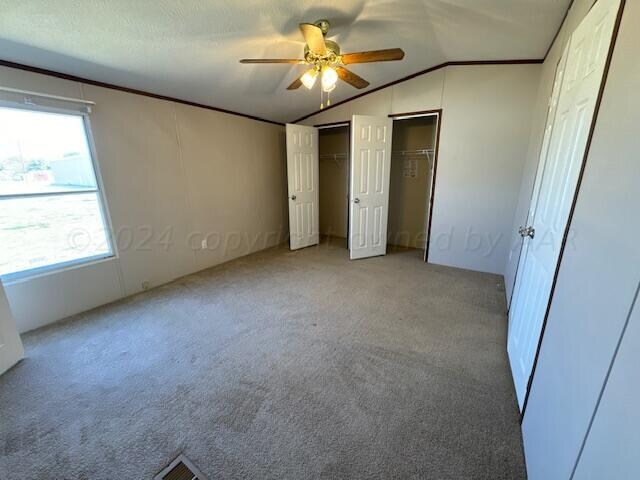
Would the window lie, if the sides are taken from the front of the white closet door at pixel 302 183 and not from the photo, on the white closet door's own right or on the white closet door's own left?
on the white closet door's own right

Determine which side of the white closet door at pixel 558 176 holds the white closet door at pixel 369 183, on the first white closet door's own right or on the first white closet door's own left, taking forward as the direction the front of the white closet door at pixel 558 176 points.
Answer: on the first white closet door's own right

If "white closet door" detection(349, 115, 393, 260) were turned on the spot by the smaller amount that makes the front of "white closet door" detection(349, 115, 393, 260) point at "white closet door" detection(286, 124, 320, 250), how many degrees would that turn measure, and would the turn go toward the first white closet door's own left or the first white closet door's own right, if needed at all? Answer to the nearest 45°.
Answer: approximately 135° to the first white closet door's own right

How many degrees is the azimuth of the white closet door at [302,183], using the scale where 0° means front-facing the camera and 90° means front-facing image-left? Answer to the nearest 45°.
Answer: approximately 315°

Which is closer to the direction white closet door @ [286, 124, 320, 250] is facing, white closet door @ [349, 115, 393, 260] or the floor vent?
the white closet door

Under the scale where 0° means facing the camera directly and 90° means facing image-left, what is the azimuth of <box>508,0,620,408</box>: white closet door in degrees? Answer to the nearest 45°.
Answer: approximately 45°

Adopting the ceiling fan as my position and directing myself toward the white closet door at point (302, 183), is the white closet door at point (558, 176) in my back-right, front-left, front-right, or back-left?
back-right

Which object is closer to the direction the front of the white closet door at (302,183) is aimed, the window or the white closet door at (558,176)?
the white closet door

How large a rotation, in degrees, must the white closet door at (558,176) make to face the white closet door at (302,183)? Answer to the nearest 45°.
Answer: approximately 45° to its right

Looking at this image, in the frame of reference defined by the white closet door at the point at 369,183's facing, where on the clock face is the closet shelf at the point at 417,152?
The closet shelf is roughly at 9 o'clock from the white closet door.
